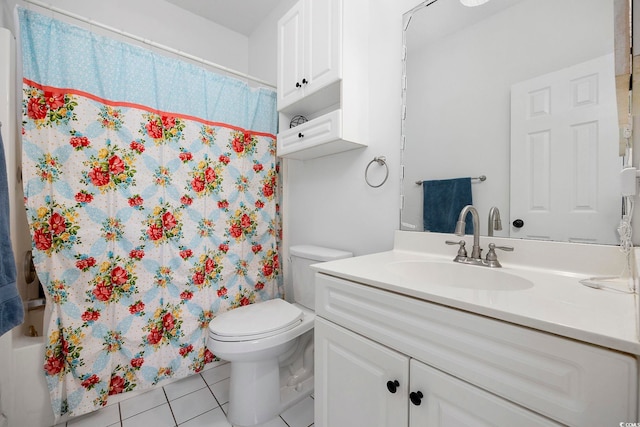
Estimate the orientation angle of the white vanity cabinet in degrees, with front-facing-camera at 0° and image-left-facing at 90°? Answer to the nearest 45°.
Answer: approximately 45°

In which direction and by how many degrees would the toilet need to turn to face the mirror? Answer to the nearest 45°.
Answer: approximately 90° to its left

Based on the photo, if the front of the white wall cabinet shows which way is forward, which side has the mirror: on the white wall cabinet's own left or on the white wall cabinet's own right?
on the white wall cabinet's own left

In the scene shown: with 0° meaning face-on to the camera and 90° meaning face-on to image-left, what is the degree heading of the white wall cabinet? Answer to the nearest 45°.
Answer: approximately 45°

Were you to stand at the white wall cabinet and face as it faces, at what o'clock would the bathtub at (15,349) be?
The bathtub is roughly at 1 o'clock from the white wall cabinet.

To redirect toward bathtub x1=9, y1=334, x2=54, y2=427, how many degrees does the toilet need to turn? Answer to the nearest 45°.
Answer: approximately 45° to its right
